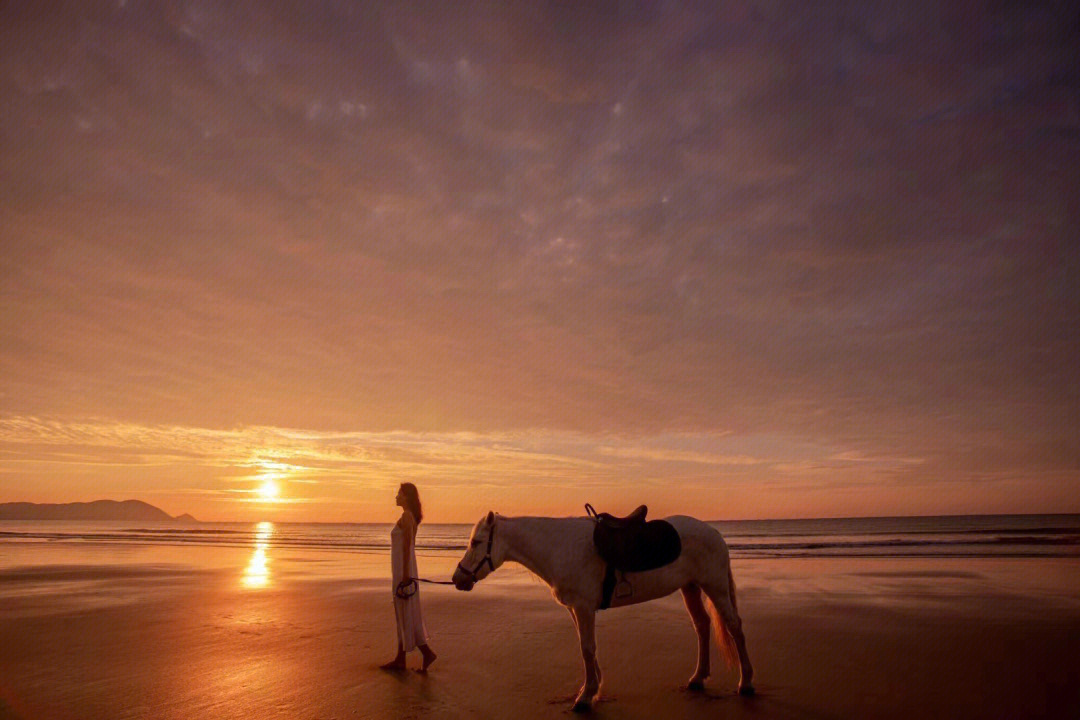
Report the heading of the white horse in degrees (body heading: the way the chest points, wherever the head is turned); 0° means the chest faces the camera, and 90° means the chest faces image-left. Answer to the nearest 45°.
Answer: approximately 90°

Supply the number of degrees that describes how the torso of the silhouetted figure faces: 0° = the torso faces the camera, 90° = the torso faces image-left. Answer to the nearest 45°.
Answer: approximately 90°

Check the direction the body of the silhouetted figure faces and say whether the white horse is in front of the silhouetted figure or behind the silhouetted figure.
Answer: behind

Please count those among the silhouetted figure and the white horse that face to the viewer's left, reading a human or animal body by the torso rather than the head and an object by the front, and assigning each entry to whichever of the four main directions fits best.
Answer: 2
